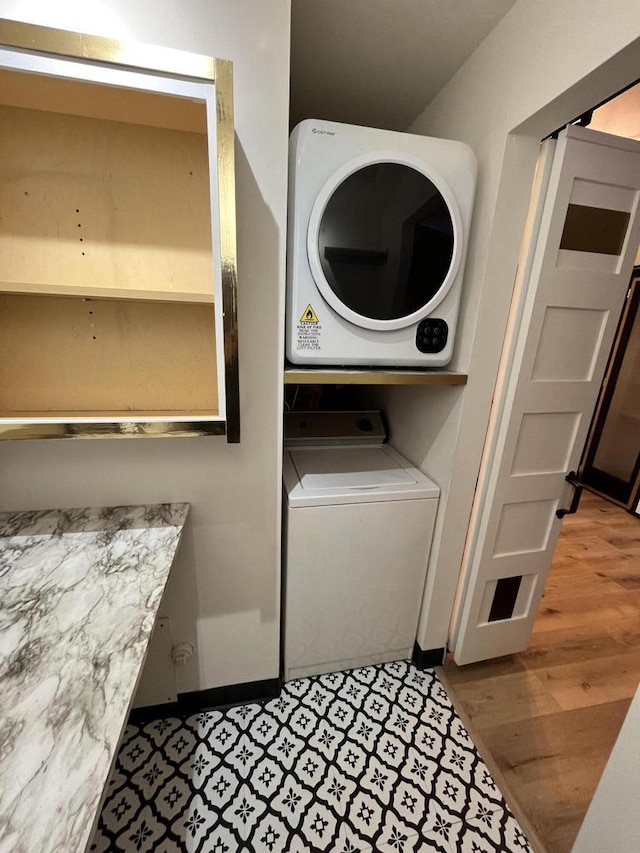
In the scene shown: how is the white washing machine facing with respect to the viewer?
toward the camera

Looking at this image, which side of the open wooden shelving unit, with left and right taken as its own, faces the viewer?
front

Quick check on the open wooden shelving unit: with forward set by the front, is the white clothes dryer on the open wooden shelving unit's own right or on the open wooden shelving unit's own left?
on the open wooden shelving unit's own left
